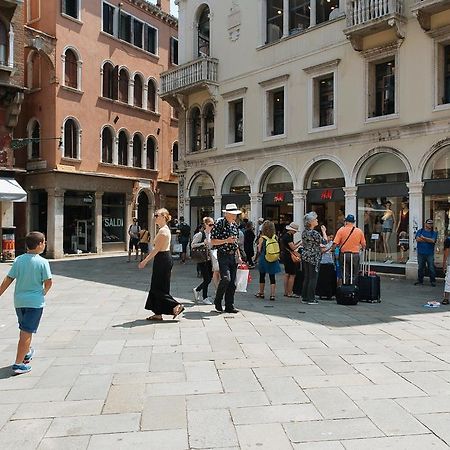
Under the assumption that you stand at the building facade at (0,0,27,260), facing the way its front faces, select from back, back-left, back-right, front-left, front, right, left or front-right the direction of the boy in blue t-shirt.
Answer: front-right

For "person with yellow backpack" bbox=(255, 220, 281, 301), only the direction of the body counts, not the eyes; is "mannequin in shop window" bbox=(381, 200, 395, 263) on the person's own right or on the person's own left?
on the person's own right

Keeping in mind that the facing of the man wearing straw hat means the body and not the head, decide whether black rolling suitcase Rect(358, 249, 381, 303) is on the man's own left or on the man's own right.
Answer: on the man's own left

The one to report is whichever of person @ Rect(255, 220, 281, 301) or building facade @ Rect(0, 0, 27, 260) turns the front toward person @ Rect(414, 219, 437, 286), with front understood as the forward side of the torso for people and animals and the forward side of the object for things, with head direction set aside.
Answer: the building facade

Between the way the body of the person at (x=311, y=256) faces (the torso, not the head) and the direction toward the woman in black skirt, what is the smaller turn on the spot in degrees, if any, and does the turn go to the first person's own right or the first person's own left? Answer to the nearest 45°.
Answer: approximately 135° to the first person's own right

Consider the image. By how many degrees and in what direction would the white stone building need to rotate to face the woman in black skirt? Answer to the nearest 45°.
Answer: approximately 45° to its left

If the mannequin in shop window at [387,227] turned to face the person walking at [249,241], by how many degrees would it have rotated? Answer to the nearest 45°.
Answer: approximately 45° to its right

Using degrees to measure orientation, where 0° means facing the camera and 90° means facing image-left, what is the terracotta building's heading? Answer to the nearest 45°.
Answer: approximately 315°
